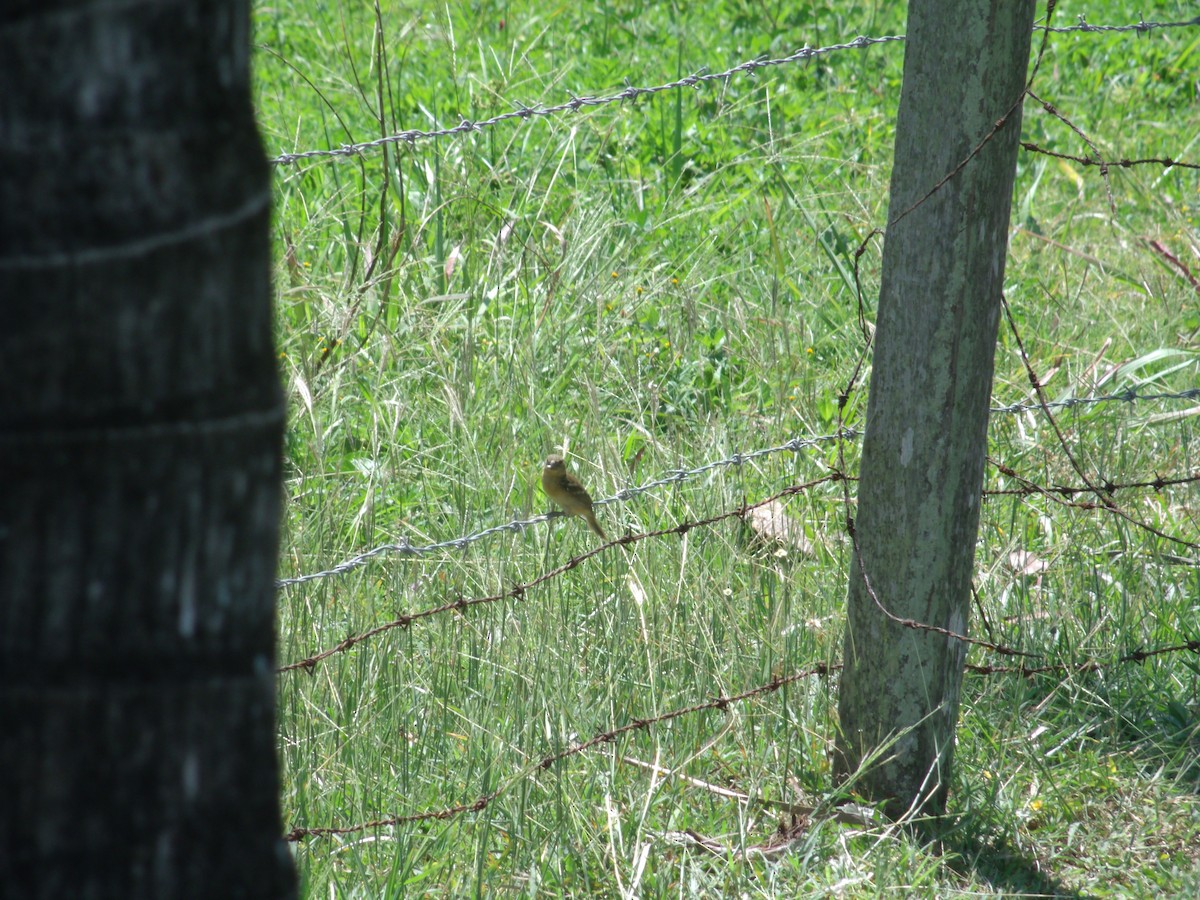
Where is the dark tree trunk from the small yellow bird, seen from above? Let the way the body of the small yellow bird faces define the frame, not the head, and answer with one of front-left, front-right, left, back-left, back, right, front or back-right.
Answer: front-left

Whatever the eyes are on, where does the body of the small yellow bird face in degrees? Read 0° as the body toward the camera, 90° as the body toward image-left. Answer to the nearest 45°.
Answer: approximately 45°
